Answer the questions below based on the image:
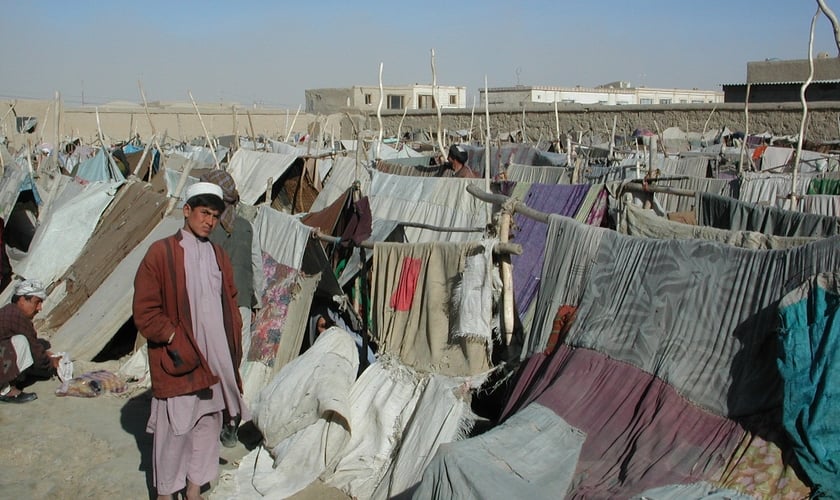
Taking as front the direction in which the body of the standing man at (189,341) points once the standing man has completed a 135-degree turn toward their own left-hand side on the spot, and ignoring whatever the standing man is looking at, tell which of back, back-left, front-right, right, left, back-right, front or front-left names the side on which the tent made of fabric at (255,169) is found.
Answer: front

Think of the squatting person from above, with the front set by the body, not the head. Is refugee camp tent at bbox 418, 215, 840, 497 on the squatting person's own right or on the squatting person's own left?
on the squatting person's own right

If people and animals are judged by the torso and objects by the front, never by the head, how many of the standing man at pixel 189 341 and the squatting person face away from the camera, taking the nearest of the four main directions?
0

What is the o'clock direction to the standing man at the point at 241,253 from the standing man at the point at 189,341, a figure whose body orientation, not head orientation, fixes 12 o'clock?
the standing man at the point at 241,253 is roughly at 8 o'clock from the standing man at the point at 189,341.

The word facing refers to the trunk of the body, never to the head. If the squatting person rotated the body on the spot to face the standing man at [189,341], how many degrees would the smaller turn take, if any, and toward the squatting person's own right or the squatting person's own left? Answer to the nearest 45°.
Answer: approximately 90° to the squatting person's own right

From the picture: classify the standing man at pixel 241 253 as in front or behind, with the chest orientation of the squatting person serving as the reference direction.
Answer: in front

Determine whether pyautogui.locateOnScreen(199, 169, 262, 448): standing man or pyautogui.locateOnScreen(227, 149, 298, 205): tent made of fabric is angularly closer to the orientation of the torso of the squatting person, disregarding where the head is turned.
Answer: the standing man

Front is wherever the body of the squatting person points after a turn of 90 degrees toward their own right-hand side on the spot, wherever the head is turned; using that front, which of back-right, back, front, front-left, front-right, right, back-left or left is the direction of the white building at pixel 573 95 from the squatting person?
back-left

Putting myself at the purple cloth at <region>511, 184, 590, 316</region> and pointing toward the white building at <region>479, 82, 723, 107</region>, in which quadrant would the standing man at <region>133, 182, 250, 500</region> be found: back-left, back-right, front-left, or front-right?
back-left

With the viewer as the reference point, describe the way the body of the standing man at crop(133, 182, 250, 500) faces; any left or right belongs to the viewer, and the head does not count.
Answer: facing the viewer and to the right of the viewer

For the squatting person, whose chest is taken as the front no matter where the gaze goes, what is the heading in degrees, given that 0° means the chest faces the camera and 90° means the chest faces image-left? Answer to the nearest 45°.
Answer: approximately 270°

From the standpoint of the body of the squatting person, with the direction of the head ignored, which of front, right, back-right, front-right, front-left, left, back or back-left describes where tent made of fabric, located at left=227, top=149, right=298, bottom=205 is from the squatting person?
front-left
